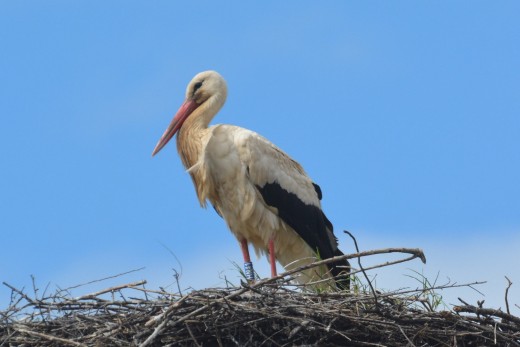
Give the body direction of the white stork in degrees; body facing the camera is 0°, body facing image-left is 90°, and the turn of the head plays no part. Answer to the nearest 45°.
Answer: approximately 90°

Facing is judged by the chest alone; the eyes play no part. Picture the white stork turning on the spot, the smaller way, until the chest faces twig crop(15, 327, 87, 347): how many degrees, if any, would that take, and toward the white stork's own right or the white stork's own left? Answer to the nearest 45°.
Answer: approximately 45° to the white stork's own left
